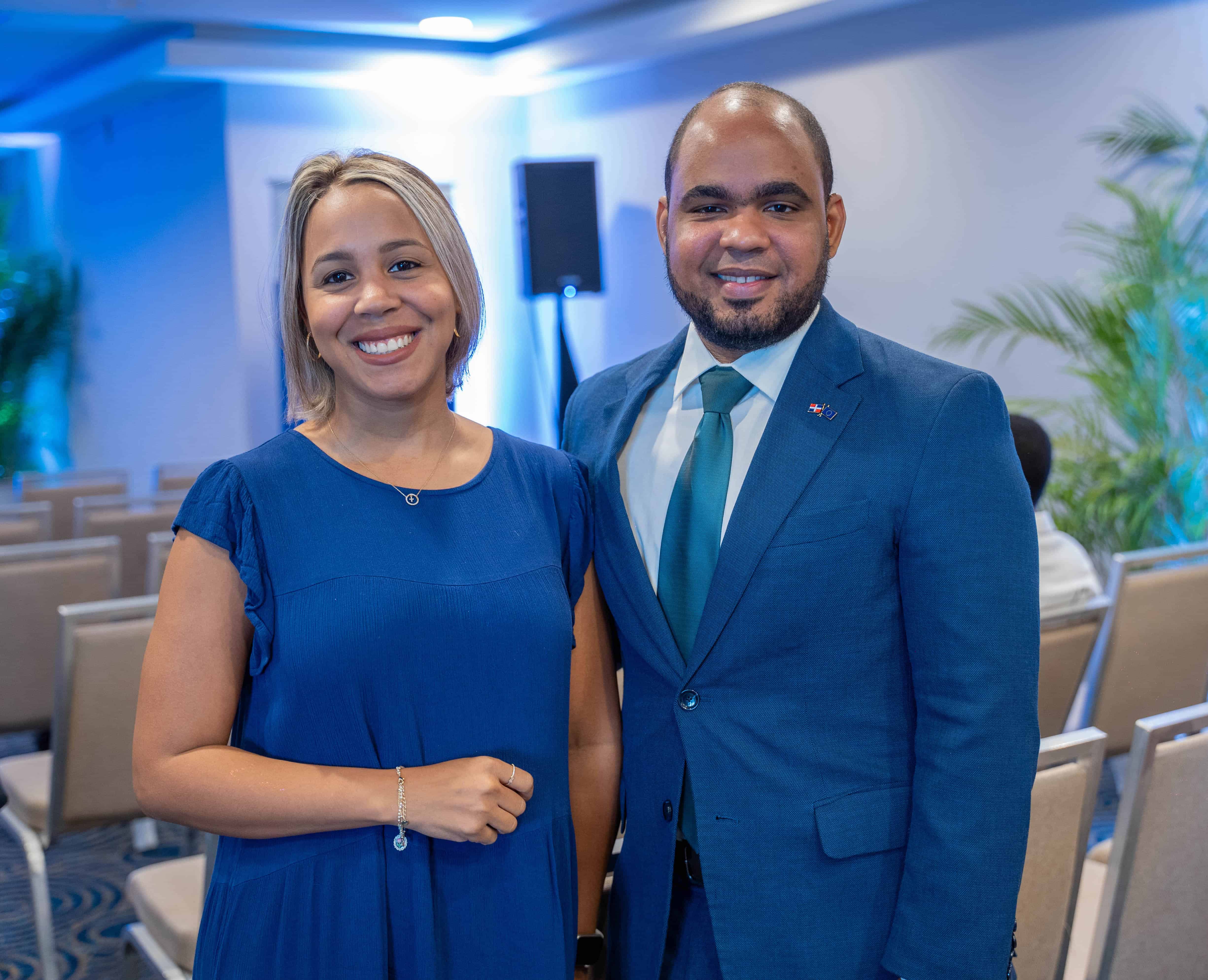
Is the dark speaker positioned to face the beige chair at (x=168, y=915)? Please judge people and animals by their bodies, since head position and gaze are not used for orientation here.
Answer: yes

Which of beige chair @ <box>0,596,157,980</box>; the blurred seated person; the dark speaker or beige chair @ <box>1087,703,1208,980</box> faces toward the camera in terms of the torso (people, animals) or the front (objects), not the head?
the dark speaker

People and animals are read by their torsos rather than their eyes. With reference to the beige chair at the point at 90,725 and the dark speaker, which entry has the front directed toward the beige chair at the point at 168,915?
the dark speaker

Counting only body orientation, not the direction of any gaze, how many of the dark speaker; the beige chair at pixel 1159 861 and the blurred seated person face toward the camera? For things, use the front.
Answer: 1

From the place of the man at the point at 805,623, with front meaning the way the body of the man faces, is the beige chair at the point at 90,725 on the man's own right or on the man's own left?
on the man's own right

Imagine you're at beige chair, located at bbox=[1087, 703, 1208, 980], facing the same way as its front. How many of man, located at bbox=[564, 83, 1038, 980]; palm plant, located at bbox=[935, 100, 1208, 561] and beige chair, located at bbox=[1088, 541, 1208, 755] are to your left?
1

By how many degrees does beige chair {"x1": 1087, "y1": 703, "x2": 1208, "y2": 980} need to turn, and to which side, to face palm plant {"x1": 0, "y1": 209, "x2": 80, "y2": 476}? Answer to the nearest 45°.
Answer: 0° — it already faces it
